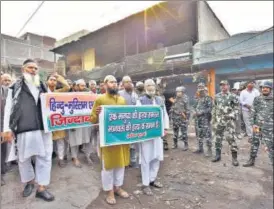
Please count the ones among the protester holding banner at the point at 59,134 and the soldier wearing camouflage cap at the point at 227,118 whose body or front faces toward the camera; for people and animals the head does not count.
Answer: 2

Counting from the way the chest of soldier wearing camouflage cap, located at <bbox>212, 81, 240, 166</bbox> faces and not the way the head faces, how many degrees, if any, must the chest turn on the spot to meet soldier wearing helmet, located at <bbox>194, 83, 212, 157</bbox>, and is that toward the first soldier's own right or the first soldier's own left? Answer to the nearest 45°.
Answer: approximately 135° to the first soldier's own right

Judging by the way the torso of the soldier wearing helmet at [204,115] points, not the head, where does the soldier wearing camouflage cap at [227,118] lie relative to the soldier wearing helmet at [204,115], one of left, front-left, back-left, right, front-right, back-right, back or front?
left

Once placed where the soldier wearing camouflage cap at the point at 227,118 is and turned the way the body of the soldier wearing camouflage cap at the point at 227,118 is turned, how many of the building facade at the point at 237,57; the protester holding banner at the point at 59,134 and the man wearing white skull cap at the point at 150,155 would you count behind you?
1

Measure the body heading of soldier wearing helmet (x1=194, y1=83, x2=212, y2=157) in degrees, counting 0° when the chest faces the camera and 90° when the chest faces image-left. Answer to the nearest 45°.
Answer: approximately 45°

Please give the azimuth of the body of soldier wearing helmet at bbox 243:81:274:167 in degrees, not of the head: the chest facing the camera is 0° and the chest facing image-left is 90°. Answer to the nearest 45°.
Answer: approximately 45°

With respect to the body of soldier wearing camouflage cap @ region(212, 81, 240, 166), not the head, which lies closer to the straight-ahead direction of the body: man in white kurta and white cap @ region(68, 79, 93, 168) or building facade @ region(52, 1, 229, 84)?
the man in white kurta and white cap

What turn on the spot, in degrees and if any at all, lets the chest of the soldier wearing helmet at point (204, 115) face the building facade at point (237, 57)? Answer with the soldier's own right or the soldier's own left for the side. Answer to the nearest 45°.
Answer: approximately 135° to the soldier's own right

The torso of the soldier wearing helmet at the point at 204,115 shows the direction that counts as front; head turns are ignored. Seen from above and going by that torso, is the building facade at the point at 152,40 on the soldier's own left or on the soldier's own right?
on the soldier's own right
